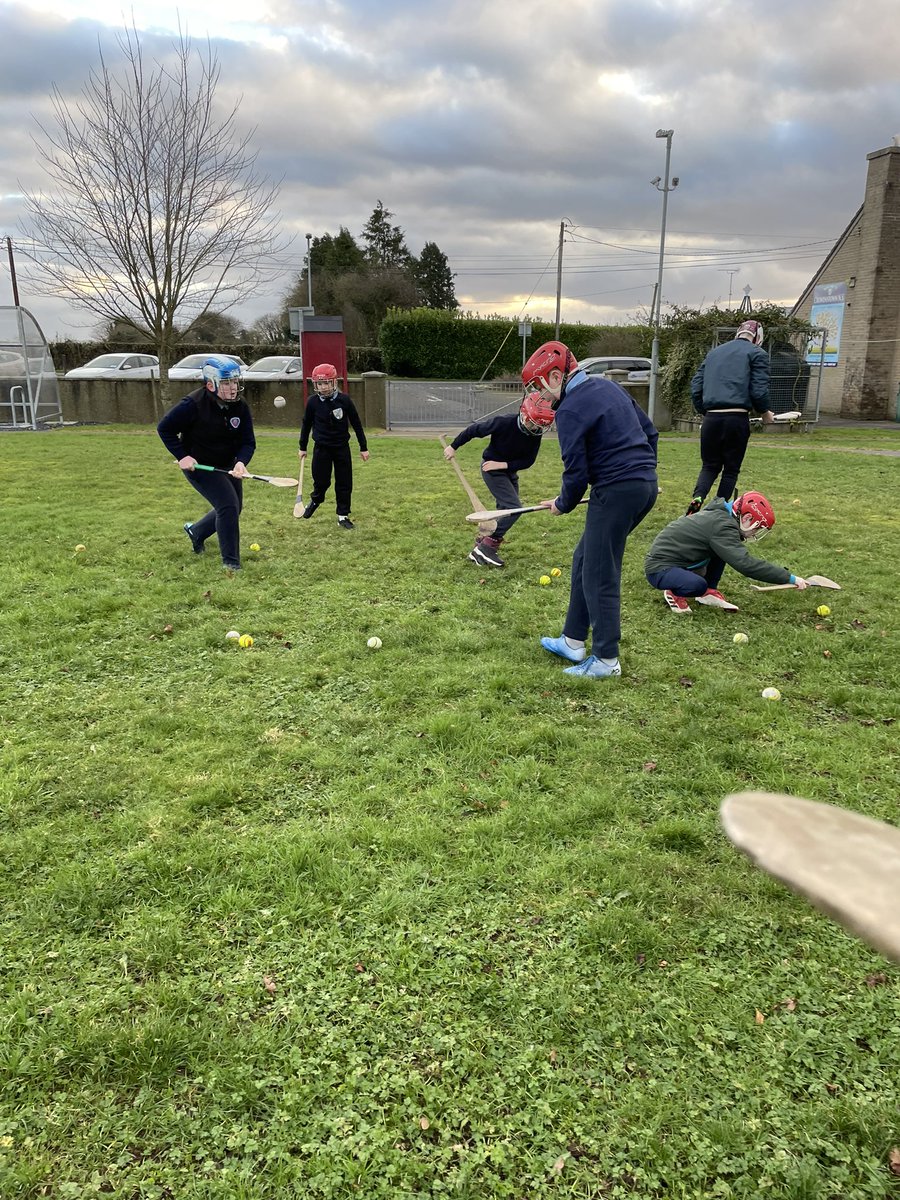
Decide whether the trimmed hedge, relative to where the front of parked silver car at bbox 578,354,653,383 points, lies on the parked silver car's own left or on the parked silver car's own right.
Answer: on the parked silver car's own right

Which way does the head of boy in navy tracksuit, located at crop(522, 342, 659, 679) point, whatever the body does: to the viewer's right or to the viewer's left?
to the viewer's left

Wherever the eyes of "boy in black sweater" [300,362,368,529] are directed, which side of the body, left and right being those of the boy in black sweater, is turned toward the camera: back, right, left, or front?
front

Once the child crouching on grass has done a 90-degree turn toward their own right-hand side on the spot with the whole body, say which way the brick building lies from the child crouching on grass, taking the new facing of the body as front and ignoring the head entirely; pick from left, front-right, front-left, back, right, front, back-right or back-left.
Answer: back

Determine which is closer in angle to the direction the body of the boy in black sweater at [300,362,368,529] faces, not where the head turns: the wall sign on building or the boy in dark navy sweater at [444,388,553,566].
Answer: the boy in dark navy sweater

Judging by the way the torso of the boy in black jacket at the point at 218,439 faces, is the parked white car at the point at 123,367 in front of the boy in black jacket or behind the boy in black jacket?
behind

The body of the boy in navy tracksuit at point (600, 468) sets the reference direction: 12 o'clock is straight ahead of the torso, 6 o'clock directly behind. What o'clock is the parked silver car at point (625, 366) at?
The parked silver car is roughly at 3 o'clock from the boy in navy tracksuit.

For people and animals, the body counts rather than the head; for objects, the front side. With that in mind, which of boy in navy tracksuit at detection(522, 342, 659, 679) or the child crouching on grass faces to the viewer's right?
the child crouching on grass

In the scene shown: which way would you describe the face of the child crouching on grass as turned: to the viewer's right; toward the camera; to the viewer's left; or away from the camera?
to the viewer's right

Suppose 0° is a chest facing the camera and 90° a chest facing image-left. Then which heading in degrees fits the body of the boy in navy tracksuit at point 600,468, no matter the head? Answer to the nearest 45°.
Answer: approximately 90°

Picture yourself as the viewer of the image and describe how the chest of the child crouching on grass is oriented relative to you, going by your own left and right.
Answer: facing to the right of the viewer

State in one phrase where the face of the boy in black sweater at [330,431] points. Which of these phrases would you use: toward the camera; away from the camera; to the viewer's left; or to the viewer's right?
toward the camera

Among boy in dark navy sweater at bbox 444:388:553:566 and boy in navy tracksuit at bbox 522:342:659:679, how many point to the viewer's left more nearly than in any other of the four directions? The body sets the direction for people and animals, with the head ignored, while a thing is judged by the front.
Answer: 1

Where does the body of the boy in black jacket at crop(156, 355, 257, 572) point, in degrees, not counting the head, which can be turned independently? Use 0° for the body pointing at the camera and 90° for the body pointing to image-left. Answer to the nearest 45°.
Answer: approximately 315°
